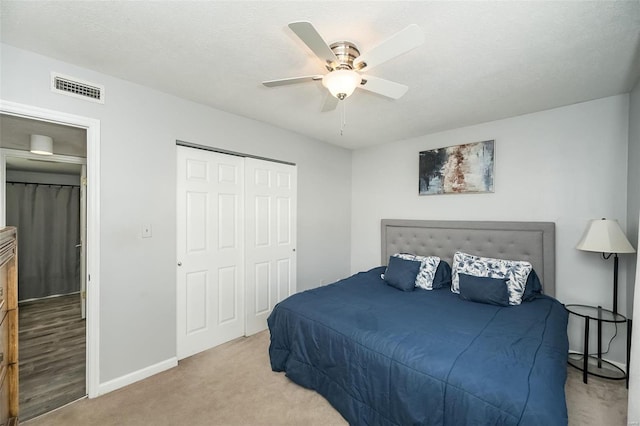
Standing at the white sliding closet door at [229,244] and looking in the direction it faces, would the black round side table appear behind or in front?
in front

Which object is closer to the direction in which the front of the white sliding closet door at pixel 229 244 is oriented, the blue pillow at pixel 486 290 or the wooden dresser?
the blue pillow

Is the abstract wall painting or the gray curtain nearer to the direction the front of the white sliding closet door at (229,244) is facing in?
the abstract wall painting

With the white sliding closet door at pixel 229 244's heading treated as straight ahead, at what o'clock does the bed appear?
The bed is roughly at 12 o'clock from the white sliding closet door.

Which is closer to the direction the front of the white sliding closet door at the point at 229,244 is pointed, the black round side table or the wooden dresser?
the black round side table

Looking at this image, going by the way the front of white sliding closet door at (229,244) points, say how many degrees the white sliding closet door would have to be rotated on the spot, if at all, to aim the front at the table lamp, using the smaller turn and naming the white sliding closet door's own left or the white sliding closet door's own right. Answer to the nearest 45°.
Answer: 0° — it already faces it

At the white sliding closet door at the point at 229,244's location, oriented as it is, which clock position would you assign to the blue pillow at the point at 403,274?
The blue pillow is roughly at 11 o'clock from the white sliding closet door.

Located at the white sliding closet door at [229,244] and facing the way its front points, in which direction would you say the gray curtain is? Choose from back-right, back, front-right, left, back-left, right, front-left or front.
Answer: back

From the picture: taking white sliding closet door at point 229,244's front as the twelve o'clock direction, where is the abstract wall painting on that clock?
The abstract wall painting is roughly at 11 o'clock from the white sliding closet door.

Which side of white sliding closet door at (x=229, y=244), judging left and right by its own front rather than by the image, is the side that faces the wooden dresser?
right

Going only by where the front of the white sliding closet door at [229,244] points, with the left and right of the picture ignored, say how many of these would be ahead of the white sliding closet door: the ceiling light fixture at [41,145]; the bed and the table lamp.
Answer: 2

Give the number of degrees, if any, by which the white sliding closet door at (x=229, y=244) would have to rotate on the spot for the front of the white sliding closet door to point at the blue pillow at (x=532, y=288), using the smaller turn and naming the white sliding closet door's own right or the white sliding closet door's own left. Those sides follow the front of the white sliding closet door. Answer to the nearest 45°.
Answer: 0° — it already faces it

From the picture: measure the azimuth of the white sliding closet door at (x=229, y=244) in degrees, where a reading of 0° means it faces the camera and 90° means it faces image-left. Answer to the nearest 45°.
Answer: approximately 315°

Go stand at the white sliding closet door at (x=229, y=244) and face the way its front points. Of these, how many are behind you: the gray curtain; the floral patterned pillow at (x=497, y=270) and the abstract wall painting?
1

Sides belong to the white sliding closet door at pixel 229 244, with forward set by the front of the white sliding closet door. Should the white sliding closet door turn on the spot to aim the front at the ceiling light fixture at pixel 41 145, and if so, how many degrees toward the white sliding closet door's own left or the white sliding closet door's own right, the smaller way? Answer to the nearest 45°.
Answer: approximately 135° to the white sliding closet door's own right

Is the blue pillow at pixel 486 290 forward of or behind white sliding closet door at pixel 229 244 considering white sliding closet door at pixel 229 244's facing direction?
forward

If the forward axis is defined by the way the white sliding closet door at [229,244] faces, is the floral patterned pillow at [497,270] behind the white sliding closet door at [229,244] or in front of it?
in front
